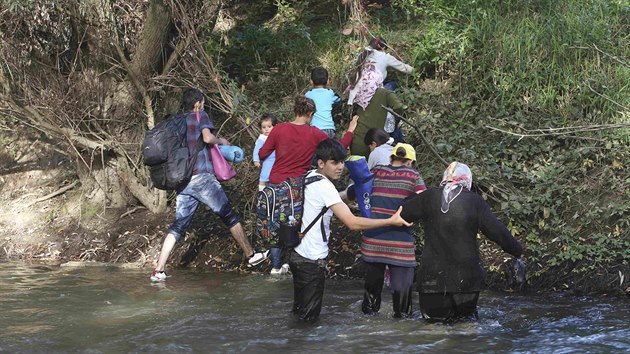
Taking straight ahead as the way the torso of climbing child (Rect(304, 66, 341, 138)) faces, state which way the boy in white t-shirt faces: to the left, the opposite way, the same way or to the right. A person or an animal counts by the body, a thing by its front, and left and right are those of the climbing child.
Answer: to the right

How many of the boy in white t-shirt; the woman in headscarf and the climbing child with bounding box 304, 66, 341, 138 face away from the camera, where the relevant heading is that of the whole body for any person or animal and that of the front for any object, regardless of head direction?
2

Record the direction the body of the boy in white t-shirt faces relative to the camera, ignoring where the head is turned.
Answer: to the viewer's right

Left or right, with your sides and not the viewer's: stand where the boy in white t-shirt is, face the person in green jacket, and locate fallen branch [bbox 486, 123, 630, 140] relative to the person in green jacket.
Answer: right

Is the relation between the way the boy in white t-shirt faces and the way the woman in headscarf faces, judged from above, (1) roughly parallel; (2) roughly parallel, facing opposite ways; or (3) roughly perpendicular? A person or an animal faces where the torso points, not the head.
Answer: roughly perpendicular

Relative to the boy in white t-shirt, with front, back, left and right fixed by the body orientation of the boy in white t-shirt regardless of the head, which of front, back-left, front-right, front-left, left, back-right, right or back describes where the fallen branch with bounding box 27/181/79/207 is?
back-left

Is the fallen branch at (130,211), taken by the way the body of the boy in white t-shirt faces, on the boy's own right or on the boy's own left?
on the boy's own left

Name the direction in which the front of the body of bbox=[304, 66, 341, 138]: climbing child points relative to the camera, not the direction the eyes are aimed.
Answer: away from the camera

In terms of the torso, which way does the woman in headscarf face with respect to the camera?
away from the camera

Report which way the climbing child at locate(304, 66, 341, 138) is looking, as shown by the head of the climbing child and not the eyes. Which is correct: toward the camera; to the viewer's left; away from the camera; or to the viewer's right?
away from the camera

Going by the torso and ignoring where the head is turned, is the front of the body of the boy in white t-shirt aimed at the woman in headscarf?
yes

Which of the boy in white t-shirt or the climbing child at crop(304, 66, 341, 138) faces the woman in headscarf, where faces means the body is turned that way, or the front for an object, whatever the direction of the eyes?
the boy in white t-shirt

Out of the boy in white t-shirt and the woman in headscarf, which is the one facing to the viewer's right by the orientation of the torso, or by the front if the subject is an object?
the boy in white t-shirt
